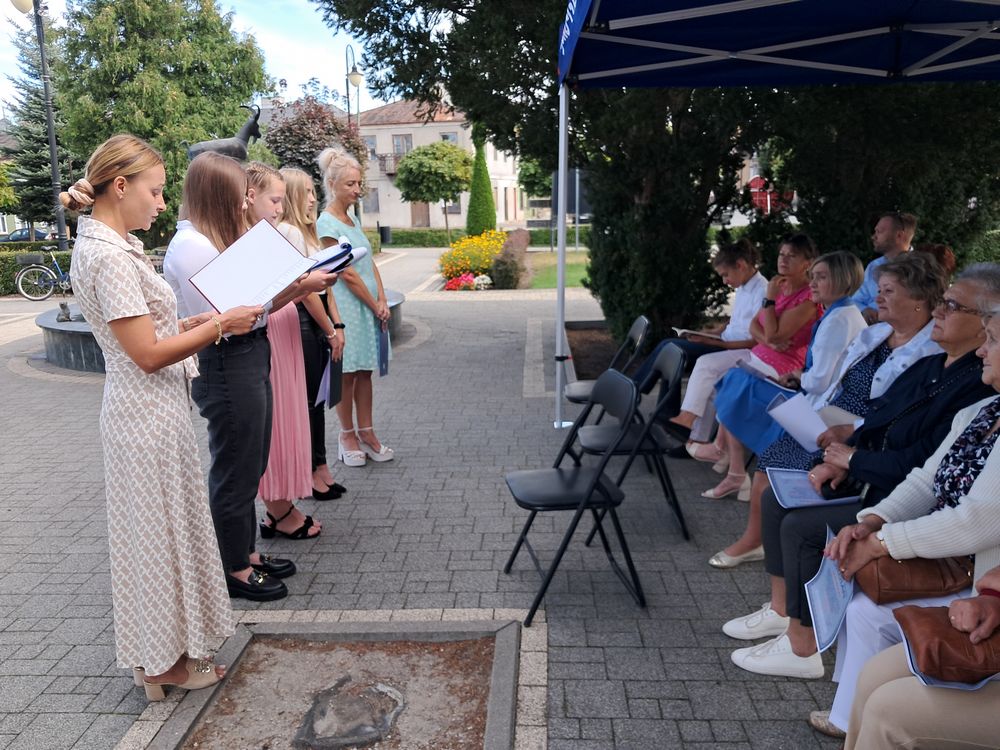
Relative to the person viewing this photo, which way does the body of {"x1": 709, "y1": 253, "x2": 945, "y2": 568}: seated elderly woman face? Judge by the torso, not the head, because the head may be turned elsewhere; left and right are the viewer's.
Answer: facing to the left of the viewer

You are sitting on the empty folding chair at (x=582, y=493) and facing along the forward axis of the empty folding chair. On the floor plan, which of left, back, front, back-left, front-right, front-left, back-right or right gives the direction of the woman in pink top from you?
back

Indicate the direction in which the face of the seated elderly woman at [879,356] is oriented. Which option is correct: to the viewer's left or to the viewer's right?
to the viewer's left

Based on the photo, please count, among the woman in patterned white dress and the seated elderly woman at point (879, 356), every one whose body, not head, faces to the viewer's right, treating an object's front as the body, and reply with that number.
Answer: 1

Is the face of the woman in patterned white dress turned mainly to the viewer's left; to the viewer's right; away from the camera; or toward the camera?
to the viewer's right

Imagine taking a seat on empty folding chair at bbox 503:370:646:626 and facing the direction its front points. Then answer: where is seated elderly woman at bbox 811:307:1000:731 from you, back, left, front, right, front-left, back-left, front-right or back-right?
left

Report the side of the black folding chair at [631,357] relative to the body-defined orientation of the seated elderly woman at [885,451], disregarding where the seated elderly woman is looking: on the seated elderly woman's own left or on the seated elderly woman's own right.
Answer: on the seated elderly woman's own right

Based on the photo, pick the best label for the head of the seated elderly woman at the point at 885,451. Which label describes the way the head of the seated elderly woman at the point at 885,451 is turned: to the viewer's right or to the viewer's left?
to the viewer's left

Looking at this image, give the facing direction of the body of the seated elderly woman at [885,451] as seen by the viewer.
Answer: to the viewer's left

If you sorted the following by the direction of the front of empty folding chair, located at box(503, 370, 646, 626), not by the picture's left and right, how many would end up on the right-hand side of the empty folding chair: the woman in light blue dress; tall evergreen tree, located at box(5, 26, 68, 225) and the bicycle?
3

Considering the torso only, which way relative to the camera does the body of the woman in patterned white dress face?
to the viewer's right

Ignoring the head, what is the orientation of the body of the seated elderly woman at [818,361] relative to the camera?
to the viewer's left

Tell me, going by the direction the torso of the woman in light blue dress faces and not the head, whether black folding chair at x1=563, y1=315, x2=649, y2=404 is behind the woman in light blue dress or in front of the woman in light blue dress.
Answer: in front
